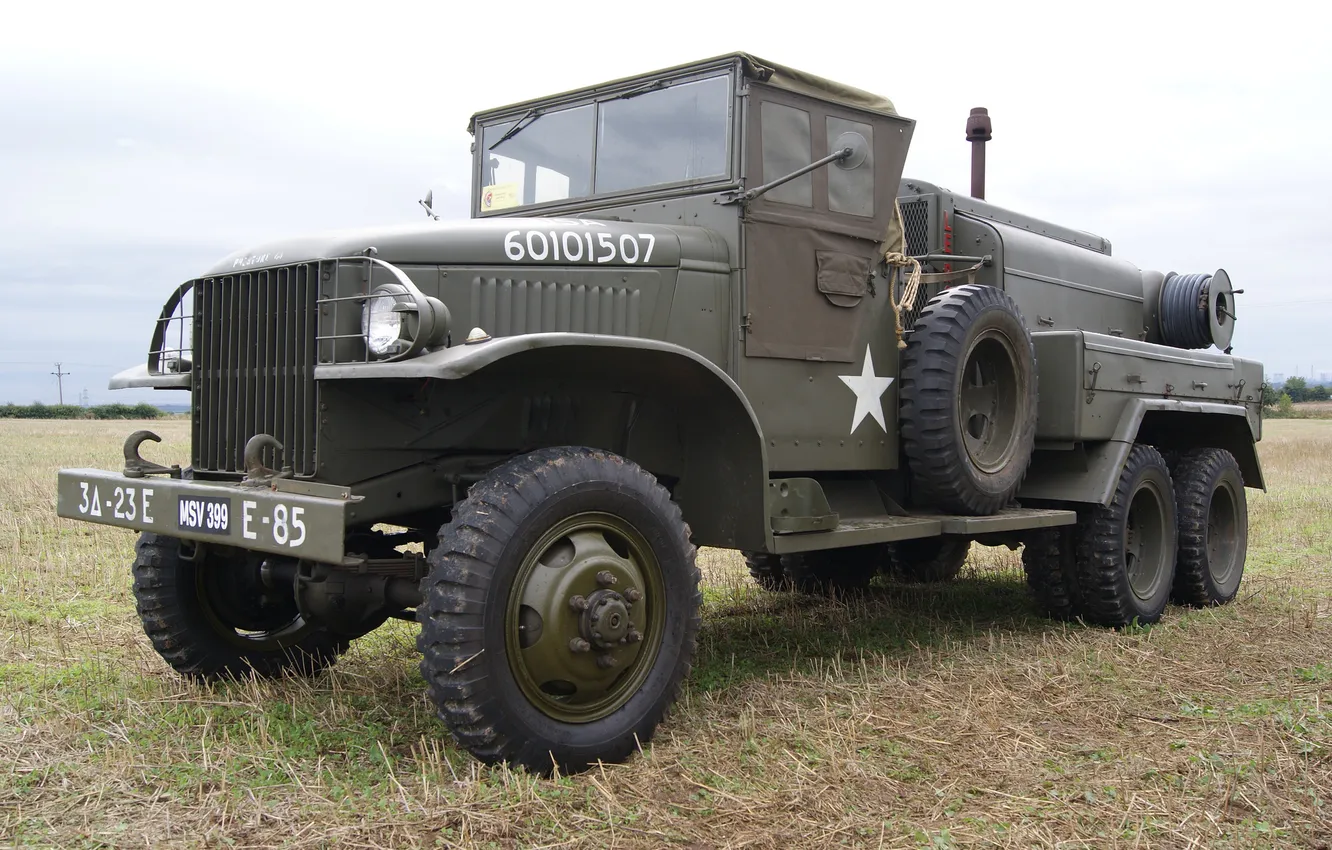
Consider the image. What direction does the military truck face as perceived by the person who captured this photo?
facing the viewer and to the left of the viewer
